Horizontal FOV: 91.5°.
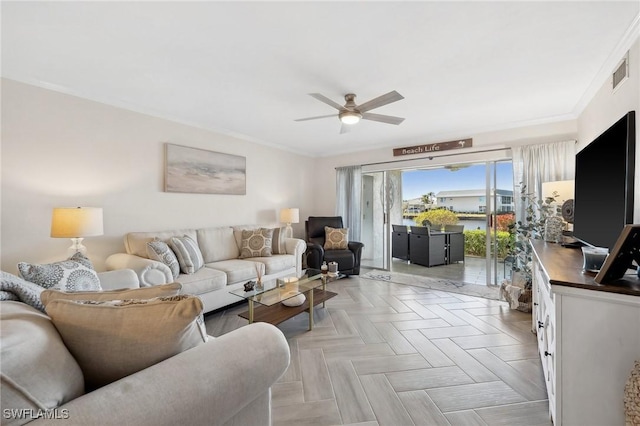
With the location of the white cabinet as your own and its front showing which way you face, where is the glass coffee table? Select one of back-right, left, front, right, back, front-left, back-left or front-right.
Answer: front

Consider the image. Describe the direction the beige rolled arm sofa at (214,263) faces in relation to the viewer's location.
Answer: facing the viewer and to the right of the viewer

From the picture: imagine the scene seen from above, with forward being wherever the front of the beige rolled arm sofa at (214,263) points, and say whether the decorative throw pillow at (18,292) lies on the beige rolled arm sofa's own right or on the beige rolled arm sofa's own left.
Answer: on the beige rolled arm sofa's own right

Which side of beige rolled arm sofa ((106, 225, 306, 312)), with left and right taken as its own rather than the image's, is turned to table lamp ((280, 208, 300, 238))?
left

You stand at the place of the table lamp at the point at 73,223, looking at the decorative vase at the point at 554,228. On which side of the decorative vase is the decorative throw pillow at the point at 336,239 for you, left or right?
left

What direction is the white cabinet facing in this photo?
to the viewer's left

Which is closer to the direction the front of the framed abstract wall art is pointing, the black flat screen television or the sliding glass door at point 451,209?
the black flat screen television

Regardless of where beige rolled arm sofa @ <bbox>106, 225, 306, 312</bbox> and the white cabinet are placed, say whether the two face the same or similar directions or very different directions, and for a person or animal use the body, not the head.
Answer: very different directions

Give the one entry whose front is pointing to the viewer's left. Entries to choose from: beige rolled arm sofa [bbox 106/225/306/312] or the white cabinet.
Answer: the white cabinet

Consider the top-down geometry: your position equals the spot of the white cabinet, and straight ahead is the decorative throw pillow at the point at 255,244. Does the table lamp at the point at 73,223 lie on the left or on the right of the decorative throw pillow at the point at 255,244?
left

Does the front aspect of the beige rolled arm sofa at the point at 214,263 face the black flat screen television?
yes
